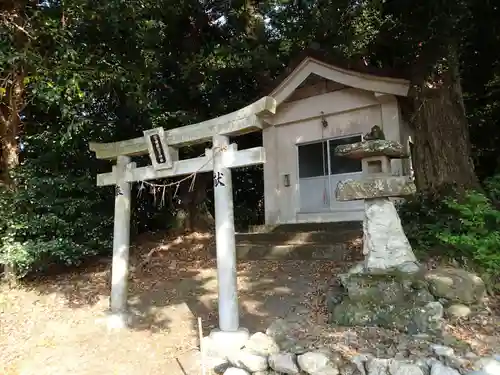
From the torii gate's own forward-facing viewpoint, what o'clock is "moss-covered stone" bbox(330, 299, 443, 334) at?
The moss-covered stone is roughly at 8 o'clock from the torii gate.

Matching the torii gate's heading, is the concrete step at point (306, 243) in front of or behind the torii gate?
behind

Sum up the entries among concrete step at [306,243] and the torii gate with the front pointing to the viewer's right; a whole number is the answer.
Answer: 0

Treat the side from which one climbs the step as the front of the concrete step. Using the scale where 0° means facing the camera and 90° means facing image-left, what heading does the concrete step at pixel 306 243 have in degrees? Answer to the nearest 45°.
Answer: approximately 0°

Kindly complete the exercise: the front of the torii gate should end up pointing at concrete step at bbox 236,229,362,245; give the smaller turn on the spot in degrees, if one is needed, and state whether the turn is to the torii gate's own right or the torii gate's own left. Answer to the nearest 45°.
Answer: approximately 180°

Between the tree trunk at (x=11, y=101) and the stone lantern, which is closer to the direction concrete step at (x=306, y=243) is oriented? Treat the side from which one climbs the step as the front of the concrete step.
the stone lantern

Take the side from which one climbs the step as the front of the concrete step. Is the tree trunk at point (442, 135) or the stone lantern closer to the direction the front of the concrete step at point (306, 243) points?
the stone lantern

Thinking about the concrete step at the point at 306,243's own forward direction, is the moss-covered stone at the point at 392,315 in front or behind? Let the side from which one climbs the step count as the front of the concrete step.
in front

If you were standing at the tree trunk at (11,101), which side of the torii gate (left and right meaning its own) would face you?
right

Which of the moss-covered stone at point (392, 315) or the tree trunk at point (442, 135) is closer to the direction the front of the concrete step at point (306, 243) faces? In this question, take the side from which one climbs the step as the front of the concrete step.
the moss-covered stone

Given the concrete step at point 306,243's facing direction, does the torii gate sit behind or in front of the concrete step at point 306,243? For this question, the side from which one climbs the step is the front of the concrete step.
in front

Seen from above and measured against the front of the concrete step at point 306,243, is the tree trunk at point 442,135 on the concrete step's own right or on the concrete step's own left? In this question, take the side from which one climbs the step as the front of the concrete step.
on the concrete step's own left

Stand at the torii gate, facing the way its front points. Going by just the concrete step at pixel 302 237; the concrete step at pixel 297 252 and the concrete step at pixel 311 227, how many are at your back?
3

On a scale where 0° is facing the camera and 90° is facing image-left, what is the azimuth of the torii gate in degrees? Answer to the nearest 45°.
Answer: approximately 45°

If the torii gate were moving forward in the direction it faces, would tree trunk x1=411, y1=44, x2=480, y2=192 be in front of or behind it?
behind
